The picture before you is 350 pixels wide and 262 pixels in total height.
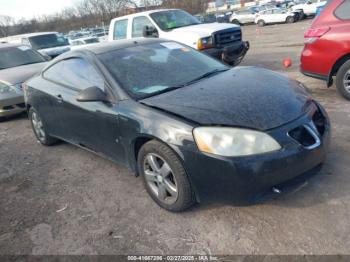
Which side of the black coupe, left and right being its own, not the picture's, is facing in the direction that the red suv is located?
left

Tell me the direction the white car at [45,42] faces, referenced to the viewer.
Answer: facing the viewer and to the right of the viewer

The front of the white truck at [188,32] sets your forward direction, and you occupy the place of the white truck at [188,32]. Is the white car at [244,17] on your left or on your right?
on your left

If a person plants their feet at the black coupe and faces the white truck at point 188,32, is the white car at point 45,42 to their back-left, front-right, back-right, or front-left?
front-left

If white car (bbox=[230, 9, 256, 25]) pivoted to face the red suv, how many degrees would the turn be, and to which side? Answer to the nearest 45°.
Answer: approximately 90° to its left

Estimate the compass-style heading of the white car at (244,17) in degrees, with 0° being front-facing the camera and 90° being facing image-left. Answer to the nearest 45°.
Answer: approximately 90°

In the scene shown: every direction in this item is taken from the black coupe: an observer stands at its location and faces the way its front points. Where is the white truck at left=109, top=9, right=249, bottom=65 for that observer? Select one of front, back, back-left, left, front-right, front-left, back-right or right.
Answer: back-left

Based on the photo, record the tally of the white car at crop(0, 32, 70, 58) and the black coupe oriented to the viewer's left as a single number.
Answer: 0

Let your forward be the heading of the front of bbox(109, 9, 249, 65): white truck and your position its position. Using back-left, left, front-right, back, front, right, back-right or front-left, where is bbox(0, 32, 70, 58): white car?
back

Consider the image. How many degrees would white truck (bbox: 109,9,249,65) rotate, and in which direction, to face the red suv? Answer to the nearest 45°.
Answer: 0° — it already faces it

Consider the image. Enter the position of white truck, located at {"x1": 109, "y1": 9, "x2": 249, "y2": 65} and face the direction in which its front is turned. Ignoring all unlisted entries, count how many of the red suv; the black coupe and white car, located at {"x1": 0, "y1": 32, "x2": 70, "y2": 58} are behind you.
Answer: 1
